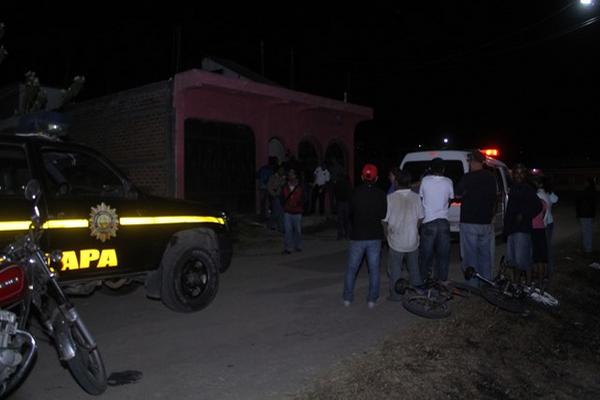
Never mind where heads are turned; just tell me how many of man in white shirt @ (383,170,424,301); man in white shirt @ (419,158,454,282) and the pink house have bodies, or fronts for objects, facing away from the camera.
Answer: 2

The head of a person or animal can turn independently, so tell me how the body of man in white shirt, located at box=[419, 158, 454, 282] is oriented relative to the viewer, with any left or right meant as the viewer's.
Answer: facing away from the viewer

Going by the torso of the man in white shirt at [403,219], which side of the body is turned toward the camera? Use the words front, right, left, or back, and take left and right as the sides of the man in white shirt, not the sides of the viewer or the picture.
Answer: back

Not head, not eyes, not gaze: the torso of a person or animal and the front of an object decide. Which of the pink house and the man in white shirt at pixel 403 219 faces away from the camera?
the man in white shirt

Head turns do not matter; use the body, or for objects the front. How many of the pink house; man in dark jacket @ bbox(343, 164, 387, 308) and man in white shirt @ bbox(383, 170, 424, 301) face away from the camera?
2

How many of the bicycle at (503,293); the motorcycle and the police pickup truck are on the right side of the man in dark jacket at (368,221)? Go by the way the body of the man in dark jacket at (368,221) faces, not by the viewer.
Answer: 1

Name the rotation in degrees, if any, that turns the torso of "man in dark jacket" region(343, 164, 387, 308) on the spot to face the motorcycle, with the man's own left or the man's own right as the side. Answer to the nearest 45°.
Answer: approximately 135° to the man's own left

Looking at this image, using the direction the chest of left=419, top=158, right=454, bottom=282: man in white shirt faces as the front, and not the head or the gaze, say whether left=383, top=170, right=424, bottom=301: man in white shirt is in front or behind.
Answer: behind

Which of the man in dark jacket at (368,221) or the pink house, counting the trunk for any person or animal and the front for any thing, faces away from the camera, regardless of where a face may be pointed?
the man in dark jacket

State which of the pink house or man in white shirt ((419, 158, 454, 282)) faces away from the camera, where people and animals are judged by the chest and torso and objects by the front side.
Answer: the man in white shirt

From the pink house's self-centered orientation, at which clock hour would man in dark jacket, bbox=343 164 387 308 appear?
The man in dark jacket is roughly at 1 o'clock from the pink house.
